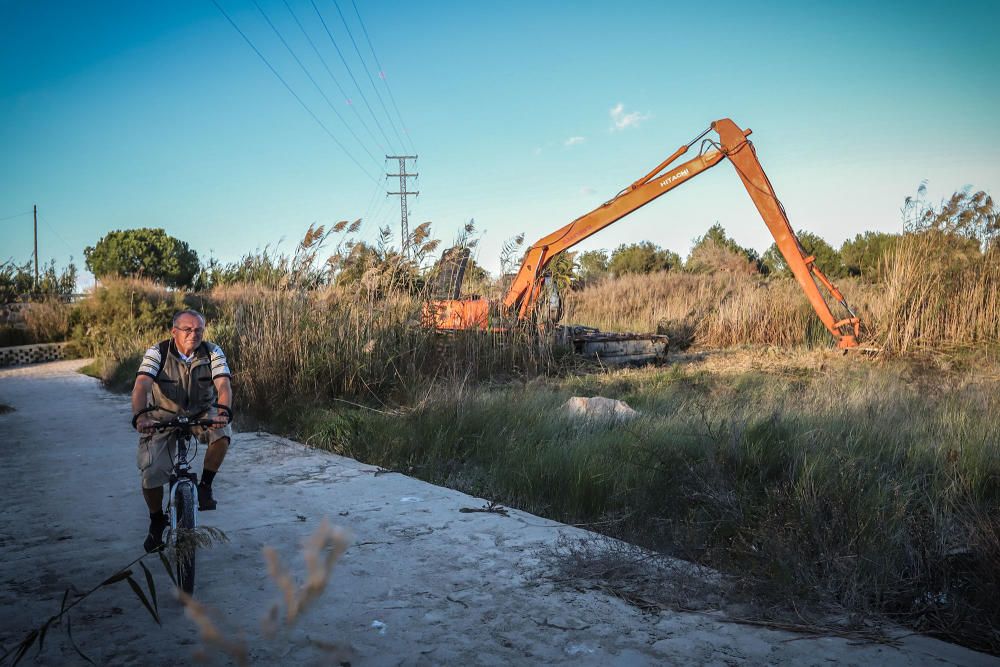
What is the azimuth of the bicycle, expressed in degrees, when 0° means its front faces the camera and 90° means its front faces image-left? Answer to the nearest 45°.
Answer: approximately 0°

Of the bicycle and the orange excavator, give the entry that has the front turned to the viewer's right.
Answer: the orange excavator

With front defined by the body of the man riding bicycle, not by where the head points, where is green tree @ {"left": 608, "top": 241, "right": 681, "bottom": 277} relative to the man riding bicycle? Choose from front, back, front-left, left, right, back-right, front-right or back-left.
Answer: back-left

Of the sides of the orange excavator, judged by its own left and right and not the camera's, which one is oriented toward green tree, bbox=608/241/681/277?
left

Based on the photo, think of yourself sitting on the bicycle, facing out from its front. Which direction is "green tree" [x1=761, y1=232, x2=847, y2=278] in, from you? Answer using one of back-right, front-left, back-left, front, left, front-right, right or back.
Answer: back-left

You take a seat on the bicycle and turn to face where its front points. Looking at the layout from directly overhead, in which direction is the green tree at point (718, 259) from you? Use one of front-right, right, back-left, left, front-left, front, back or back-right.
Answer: back-left

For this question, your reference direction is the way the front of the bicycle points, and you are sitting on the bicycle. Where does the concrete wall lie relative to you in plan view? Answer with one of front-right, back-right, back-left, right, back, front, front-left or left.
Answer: back

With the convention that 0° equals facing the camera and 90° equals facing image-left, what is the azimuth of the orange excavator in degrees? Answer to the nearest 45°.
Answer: approximately 270°

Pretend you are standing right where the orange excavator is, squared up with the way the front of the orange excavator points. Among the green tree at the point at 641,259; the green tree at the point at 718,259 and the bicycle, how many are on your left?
2

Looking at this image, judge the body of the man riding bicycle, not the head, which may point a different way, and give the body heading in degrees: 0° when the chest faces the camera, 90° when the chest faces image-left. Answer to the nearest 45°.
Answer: approximately 0°

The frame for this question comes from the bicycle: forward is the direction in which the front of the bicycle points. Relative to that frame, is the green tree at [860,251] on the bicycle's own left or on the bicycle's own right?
on the bicycle's own left

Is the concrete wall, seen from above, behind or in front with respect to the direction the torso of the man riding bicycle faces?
behind
